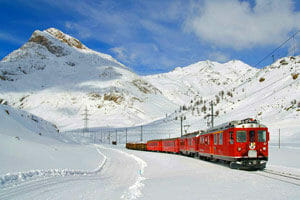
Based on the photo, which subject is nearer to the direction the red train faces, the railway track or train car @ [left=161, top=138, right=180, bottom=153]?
the railway track

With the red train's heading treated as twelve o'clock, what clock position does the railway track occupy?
The railway track is roughly at 1 o'clock from the red train.

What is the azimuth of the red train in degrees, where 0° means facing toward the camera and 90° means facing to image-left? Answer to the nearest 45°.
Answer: approximately 315°
